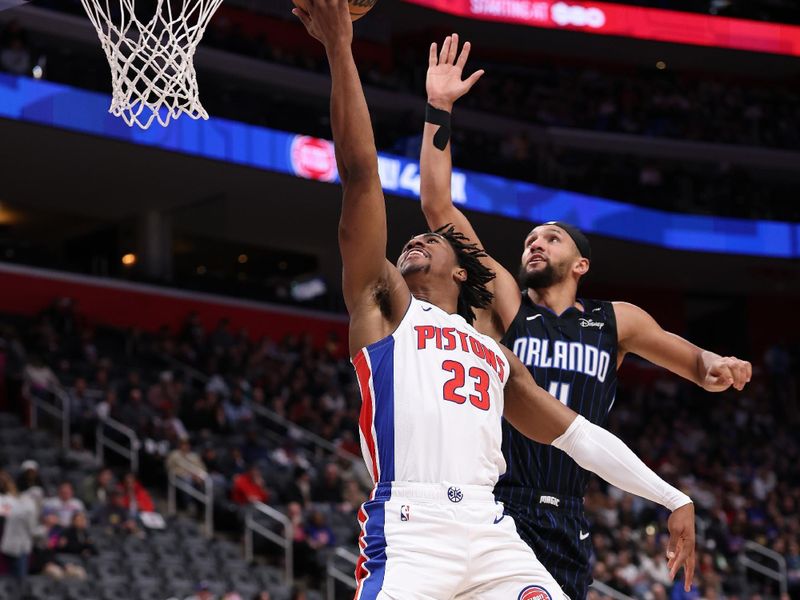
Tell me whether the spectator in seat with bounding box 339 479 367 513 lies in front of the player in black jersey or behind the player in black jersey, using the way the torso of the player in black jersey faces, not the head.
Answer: behind

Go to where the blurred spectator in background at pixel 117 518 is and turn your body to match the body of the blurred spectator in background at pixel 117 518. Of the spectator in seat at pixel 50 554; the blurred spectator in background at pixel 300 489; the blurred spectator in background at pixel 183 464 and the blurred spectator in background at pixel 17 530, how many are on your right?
2

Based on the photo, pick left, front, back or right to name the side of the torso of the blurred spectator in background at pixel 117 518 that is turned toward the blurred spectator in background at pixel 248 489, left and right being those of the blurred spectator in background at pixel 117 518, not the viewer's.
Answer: left

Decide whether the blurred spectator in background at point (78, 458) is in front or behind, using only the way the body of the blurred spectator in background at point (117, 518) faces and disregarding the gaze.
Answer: behind

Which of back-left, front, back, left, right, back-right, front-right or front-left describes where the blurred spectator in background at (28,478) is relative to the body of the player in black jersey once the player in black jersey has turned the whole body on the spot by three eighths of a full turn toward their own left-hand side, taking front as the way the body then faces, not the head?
left

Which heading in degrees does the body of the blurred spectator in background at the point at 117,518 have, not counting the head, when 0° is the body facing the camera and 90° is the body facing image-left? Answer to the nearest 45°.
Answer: approximately 315°
